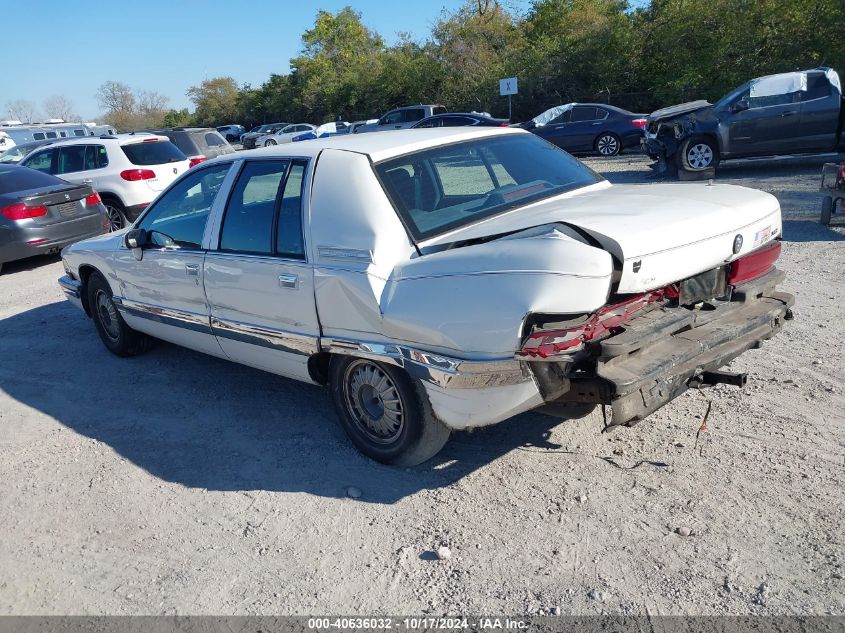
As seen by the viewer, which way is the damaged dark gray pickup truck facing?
to the viewer's left

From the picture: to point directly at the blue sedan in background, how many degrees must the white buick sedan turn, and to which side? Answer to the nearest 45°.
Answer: approximately 45° to its right

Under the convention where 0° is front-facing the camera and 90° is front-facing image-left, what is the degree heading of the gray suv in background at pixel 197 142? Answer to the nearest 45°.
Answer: approximately 135°

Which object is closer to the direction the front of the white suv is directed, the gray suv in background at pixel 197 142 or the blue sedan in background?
the gray suv in background

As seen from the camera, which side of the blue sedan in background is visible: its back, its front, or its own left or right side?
left

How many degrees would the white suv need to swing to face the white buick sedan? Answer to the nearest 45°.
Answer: approximately 135° to its left

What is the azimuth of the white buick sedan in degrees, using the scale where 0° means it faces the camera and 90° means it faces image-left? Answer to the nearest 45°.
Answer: approximately 135°

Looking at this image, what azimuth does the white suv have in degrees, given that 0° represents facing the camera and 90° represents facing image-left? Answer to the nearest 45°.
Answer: approximately 135°

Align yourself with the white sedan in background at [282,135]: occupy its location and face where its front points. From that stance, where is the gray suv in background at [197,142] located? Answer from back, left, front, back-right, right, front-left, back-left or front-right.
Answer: front-left

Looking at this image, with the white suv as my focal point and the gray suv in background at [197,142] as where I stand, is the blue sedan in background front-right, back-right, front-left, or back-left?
back-left

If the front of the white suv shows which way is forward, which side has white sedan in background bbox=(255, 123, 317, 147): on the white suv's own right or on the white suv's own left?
on the white suv's own right

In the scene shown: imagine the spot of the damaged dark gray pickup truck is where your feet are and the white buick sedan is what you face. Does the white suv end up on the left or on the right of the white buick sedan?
right

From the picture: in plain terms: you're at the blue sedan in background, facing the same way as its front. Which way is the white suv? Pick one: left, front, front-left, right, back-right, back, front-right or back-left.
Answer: front-left

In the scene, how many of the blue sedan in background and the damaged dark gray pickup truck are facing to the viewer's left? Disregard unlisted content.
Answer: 2

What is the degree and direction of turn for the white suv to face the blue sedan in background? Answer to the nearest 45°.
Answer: approximately 135° to its right
